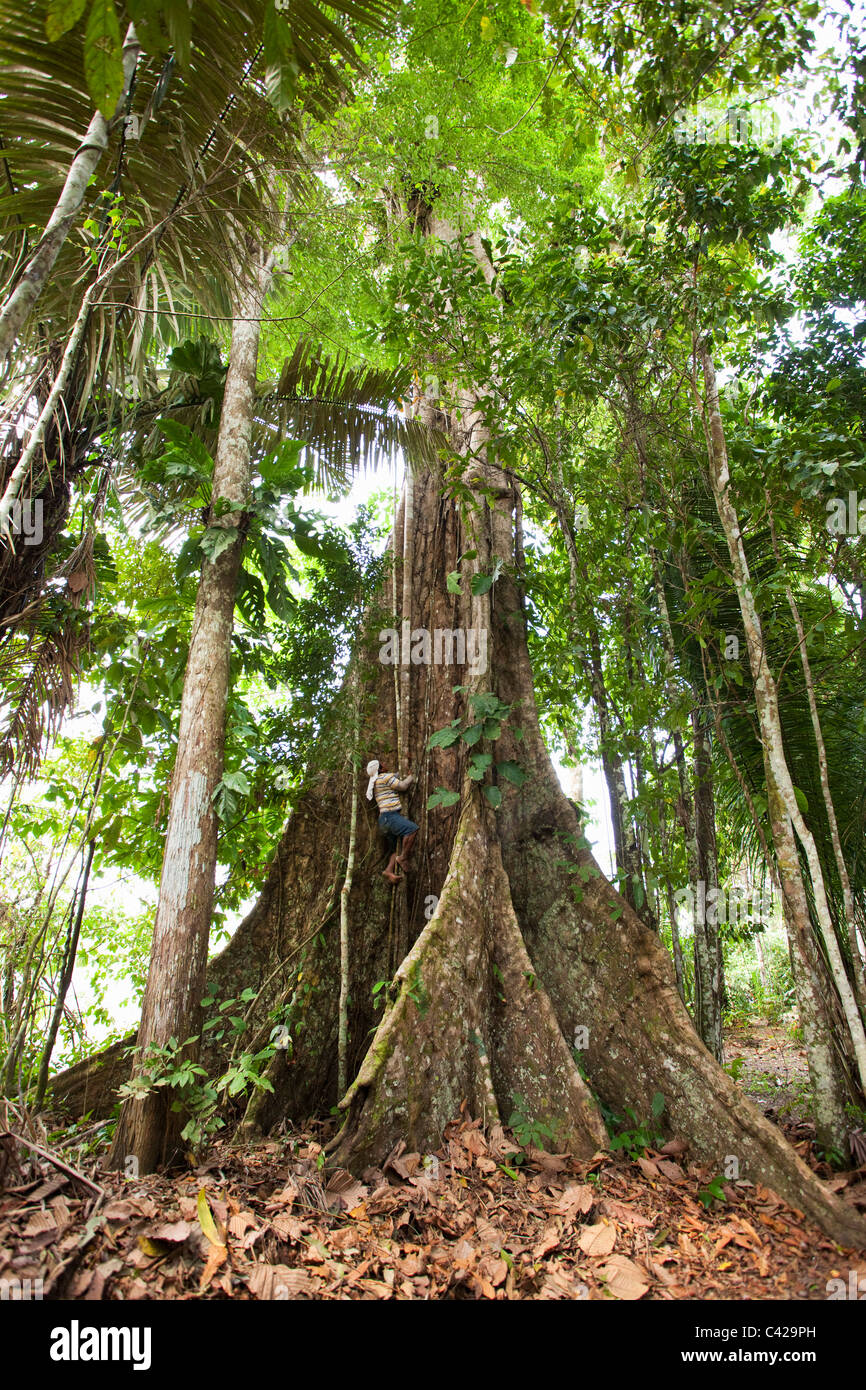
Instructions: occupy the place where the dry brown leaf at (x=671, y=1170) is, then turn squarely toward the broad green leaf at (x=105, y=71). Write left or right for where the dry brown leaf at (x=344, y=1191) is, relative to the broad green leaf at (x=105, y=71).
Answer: right

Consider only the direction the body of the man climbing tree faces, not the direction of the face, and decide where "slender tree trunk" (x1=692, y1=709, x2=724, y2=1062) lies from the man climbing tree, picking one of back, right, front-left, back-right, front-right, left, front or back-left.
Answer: front-right

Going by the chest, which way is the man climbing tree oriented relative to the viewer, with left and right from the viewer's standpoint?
facing away from the viewer and to the right of the viewer

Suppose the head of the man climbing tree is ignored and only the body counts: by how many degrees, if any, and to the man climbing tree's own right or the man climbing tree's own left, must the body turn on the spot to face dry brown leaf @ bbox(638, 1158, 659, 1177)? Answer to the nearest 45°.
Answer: approximately 90° to the man climbing tree's own right

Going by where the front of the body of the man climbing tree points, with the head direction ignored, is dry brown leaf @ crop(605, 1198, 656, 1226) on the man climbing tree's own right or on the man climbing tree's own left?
on the man climbing tree's own right

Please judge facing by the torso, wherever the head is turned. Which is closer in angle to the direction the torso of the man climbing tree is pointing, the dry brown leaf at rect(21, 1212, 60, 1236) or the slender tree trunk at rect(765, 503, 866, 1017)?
the slender tree trunk
